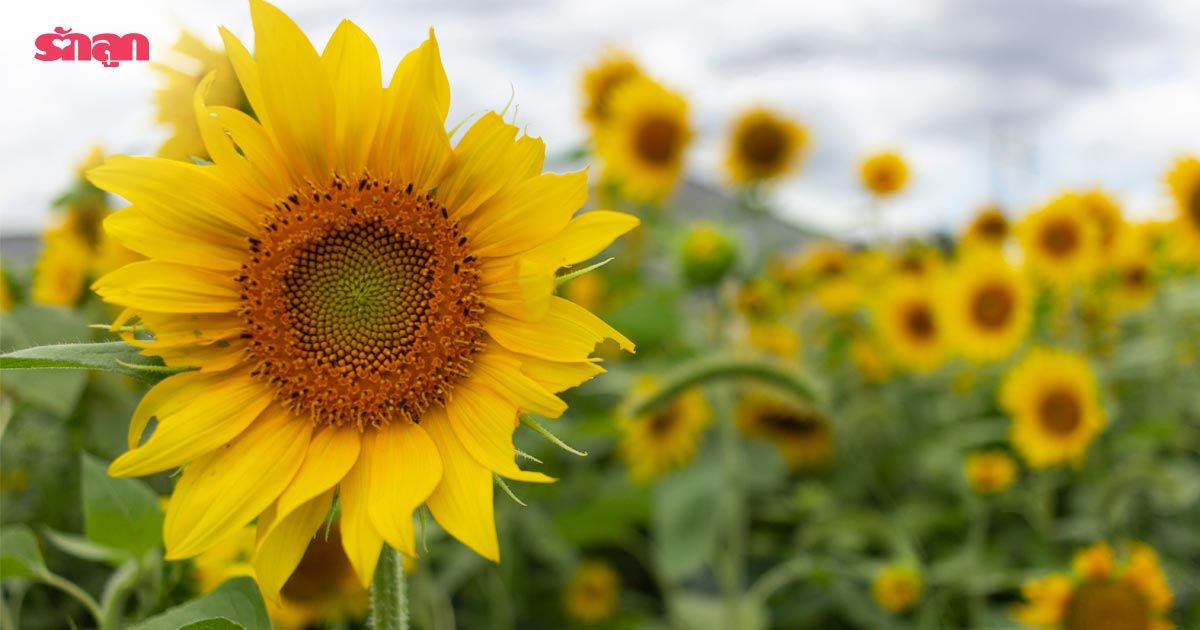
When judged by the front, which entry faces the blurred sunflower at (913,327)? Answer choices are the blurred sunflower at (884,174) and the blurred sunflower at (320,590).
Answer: the blurred sunflower at (884,174)

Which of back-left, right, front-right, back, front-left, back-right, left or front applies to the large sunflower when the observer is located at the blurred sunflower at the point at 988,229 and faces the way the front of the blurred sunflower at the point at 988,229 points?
front

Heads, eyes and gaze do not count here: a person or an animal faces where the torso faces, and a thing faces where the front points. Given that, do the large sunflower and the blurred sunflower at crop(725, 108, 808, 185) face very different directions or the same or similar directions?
same or similar directions

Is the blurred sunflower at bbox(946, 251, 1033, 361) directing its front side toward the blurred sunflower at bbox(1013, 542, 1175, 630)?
yes

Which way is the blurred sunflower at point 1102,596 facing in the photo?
toward the camera

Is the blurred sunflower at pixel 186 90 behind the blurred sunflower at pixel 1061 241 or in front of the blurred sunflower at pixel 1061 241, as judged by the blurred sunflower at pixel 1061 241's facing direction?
in front

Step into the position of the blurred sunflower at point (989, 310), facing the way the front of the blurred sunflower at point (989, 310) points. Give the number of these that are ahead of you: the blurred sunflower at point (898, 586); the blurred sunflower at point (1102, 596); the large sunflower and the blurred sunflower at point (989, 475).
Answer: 4

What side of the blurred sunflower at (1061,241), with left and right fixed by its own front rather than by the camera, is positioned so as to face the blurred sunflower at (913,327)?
right

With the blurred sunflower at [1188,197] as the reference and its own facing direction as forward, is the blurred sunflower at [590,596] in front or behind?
in front

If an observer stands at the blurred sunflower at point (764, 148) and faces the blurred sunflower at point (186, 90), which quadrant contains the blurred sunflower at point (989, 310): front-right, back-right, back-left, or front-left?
back-left

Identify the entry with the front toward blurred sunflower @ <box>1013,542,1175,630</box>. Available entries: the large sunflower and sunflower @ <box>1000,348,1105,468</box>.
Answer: the sunflower

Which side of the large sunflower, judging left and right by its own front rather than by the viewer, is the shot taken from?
front

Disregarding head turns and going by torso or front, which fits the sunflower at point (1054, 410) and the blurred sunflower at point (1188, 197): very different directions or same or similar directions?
same or similar directions

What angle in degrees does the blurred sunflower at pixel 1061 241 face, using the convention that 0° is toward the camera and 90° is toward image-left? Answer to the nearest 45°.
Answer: approximately 0°

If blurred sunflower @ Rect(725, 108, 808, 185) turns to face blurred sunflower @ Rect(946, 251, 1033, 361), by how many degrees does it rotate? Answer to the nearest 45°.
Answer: approximately 90° to its left

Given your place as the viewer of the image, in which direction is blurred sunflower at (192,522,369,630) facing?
facing the viewer

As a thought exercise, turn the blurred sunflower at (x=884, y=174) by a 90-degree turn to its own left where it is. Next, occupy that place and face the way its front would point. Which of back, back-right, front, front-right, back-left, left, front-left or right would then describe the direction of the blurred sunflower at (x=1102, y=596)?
right

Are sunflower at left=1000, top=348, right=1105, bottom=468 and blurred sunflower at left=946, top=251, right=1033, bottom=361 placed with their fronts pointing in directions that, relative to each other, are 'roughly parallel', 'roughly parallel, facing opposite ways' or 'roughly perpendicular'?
roughly parallel
